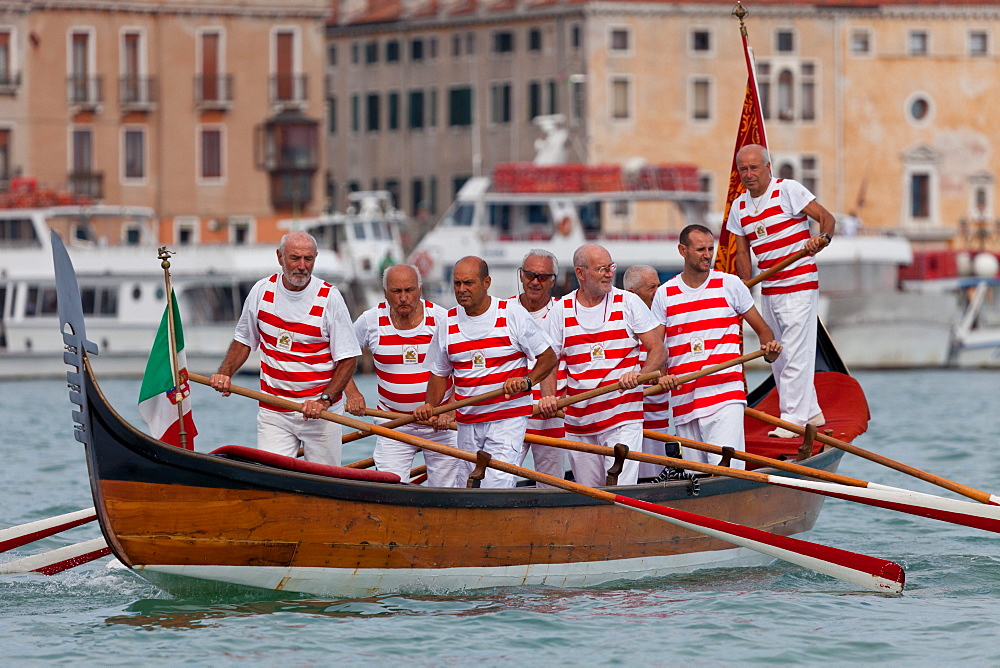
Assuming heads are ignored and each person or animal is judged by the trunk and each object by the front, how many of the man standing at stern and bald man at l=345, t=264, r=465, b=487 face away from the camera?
0

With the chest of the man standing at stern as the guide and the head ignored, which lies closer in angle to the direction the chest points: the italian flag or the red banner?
the italian flag

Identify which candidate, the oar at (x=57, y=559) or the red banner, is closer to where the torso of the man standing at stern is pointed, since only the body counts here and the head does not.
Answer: the oar

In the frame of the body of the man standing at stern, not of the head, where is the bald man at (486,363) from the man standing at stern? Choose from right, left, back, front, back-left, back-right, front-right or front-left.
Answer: front

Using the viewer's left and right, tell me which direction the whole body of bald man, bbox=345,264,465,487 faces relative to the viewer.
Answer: facing the viewer

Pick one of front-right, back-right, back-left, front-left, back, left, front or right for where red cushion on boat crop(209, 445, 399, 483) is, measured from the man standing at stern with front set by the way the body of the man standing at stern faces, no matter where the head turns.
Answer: front

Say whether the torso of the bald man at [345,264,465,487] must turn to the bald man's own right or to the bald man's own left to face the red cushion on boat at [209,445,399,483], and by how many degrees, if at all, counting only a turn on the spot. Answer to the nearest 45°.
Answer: approximately 45° to the bald man's own right

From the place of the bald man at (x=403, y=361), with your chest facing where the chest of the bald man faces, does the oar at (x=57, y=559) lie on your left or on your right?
on your right

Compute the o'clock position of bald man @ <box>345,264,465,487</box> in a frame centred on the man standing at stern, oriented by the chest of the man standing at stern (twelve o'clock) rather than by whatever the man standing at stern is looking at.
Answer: The bald man is roughly at 12 o'clock from the man standing at stern.

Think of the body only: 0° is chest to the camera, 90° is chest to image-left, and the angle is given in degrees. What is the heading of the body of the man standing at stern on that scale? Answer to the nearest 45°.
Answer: approximately 45°
